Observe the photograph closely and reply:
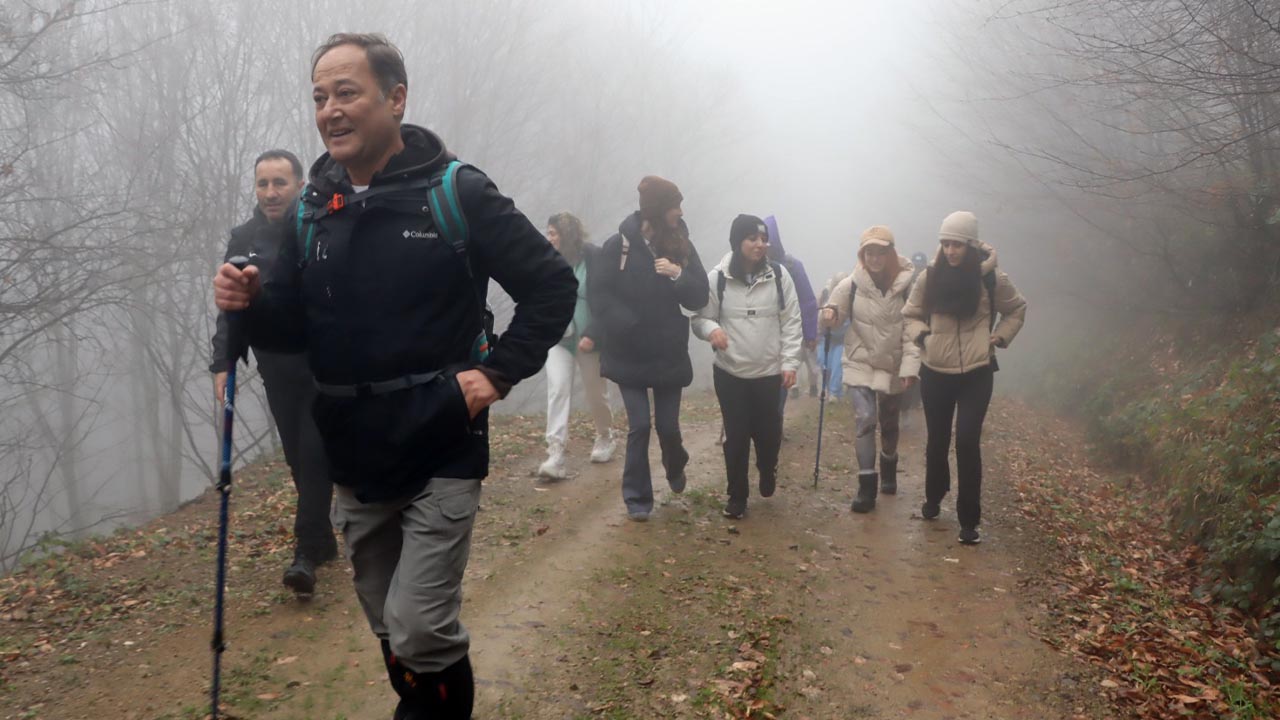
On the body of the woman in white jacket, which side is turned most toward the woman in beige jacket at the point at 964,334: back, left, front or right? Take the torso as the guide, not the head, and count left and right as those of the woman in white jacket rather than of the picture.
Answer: left

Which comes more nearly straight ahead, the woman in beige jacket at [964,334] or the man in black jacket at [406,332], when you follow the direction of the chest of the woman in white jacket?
the man in black jacket

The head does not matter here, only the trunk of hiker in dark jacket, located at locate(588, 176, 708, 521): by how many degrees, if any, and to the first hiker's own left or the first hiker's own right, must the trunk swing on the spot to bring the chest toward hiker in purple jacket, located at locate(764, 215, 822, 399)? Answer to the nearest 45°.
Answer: approximately 135° to the first hiker's own left

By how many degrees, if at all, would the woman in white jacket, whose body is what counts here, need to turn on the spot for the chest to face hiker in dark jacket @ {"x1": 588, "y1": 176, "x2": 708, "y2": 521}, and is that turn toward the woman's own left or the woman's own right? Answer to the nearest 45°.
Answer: approximately 90° to the woman's own right

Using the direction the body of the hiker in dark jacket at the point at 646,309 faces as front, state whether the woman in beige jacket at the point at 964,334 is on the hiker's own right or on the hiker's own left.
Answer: on the hiker's own left

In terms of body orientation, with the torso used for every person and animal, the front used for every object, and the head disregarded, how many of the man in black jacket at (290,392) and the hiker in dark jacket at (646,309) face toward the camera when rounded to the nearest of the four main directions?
2

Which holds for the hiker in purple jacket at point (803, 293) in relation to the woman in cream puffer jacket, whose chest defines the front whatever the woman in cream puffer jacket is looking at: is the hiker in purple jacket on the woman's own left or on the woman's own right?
on the woman's own right

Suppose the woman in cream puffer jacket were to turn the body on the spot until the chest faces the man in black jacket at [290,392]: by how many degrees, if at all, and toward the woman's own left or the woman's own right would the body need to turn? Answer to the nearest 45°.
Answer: approximately 45° to the woman's own right

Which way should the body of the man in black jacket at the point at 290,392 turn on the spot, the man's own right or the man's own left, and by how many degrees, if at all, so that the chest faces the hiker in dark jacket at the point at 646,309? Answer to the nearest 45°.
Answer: approximately 90° to the man's own left

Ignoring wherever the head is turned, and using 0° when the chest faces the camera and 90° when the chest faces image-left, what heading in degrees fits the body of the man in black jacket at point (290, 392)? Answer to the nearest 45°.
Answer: approximately 0°

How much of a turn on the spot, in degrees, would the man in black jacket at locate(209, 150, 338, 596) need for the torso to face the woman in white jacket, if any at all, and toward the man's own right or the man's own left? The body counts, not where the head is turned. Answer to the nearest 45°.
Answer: approximately 90° to the man's own left
